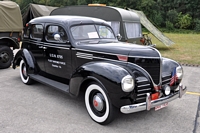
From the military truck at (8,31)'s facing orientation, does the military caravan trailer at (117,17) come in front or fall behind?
behind

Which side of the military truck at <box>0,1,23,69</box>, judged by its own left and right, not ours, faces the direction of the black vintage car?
back

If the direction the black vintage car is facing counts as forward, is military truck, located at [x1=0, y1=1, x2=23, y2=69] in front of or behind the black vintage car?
behind

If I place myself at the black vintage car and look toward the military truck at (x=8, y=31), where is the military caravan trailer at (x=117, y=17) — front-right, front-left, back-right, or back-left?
front-right

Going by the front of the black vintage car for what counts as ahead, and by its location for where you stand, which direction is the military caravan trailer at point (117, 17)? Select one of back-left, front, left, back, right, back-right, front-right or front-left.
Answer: back-left
